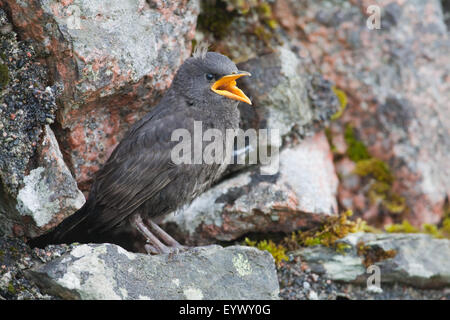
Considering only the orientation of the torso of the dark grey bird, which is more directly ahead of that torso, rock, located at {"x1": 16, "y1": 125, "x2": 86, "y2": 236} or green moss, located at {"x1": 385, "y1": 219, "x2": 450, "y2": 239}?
the green moss

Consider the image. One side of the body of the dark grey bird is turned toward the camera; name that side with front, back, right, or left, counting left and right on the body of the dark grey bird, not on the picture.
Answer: right

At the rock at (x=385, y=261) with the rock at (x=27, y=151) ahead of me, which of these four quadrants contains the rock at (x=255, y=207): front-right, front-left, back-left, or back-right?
front-right

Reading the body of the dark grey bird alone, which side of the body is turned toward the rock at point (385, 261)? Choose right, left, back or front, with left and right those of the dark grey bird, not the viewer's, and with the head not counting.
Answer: front

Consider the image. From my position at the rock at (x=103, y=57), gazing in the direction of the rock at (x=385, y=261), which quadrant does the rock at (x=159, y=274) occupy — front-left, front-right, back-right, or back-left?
front-right

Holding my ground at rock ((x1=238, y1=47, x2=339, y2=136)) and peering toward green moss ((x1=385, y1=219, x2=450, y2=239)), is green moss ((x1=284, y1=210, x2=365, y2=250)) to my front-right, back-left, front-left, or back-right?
front-right

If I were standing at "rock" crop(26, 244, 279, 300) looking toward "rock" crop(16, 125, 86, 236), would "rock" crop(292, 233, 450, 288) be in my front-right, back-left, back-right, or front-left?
back-right

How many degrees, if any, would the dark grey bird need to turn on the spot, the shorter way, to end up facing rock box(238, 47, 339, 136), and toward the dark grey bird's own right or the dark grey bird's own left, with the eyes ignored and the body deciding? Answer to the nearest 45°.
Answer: approximately 45° to the dark grey bird's own left

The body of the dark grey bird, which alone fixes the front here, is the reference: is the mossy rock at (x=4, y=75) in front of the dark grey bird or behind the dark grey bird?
behind

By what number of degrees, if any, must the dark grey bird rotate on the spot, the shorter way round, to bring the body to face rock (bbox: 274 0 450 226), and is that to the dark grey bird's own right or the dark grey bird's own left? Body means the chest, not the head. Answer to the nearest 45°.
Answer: approximately 45° to the dark grey bird's own left

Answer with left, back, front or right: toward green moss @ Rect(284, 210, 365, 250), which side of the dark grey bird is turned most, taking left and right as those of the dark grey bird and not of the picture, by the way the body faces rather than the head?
front

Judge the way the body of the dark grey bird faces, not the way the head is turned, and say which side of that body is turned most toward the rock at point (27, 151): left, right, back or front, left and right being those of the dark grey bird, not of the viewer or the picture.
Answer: back

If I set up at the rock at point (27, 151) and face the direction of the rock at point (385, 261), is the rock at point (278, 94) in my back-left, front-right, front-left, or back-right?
front-left
